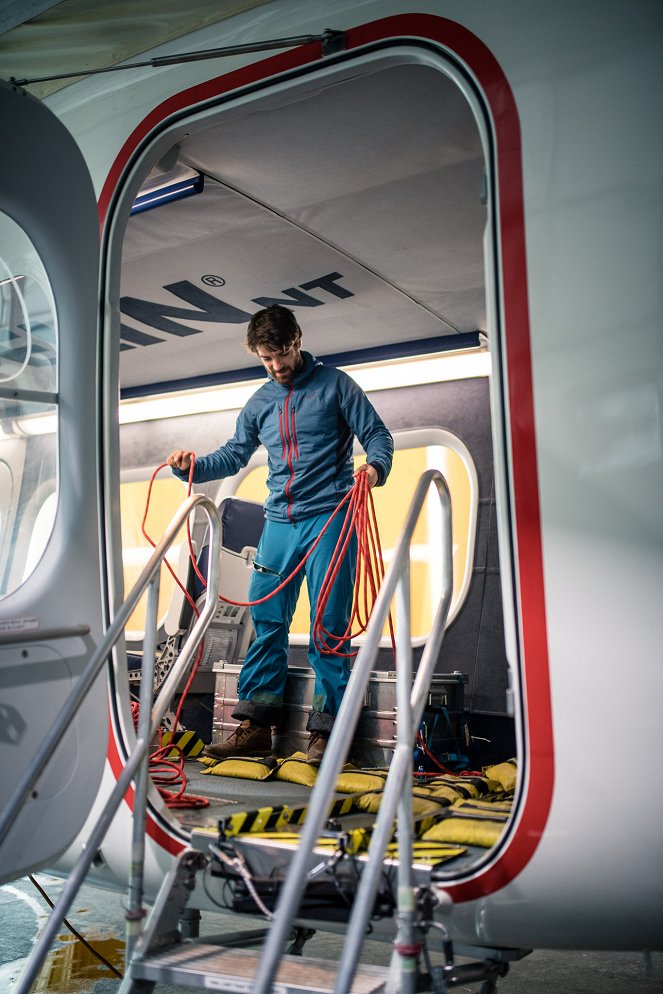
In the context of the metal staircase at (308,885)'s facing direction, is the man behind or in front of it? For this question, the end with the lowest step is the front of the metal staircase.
behind

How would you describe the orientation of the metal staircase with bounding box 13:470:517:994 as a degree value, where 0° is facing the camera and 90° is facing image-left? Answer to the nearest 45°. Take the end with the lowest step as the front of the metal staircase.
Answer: approximately 45°

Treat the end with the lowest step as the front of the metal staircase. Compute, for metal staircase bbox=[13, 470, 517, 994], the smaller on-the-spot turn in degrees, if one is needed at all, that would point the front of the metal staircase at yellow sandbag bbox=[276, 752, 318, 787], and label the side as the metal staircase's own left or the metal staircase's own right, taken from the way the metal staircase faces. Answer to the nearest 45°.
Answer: approximately 135° to the metal staircase's own right

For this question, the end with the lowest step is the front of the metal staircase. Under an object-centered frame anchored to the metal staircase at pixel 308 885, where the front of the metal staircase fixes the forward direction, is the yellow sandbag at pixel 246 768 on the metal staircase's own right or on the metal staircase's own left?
on the metal staircase's own right
